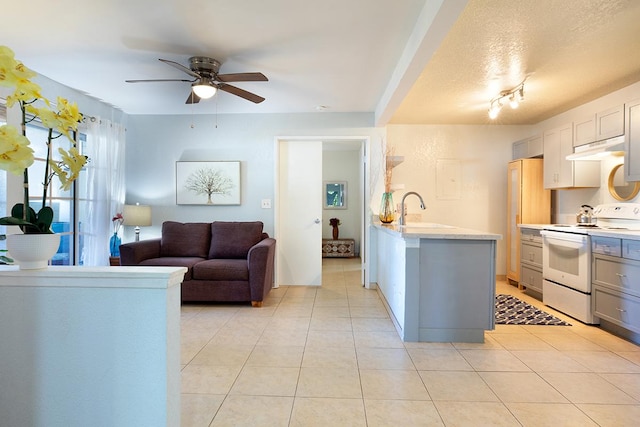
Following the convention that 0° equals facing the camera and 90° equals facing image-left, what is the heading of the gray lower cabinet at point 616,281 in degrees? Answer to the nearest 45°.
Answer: approximately 45°

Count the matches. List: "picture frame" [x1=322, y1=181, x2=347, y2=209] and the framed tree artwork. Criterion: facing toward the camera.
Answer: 2

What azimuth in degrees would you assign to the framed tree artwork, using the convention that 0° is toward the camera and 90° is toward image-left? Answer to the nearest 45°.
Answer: approximately 0°

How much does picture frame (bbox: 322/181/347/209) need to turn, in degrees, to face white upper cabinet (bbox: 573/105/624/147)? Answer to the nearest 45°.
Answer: approximately 45° to its left

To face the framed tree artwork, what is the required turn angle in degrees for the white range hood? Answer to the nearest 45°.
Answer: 0° — it already faces it

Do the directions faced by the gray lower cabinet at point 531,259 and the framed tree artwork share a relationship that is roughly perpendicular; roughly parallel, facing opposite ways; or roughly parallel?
roughly perpendicular

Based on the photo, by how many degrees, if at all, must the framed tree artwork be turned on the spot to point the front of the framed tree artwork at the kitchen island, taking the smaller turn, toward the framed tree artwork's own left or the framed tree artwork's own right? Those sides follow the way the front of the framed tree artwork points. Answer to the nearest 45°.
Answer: approximately 45° to the framed tree artwork's own left

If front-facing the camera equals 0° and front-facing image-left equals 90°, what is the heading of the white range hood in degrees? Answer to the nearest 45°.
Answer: approximately 45°

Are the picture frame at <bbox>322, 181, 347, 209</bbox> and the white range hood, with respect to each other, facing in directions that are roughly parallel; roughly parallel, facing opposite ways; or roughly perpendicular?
roughly perpendicular

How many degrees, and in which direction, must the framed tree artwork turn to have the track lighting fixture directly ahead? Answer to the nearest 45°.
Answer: approximately 45° to its left

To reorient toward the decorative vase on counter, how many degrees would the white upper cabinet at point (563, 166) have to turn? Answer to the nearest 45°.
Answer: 0° — it already faces it
